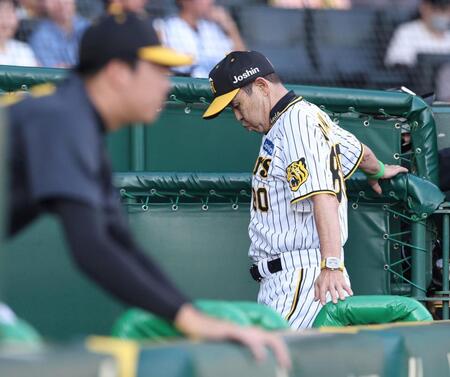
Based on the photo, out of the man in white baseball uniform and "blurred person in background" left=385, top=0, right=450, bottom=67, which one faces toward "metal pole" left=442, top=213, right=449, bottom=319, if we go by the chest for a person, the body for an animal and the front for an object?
the blurred person in background

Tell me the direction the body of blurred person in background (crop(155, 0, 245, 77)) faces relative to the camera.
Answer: toward the camera

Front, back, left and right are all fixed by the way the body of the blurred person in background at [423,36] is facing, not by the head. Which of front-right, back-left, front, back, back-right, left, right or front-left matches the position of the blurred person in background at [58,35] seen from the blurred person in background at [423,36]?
front-right

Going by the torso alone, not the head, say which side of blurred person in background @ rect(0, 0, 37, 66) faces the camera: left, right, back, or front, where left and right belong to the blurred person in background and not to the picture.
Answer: front

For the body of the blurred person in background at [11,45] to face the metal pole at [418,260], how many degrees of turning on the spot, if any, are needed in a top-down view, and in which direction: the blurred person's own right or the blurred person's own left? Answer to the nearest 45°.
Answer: approximately 45° to the blurred person's own left

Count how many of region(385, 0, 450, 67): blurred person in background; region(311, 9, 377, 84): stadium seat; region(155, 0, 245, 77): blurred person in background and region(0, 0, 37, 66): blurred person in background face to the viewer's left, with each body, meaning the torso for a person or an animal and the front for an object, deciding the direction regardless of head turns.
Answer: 0

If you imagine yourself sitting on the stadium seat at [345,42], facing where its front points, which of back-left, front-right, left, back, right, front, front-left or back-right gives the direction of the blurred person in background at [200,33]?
front-right

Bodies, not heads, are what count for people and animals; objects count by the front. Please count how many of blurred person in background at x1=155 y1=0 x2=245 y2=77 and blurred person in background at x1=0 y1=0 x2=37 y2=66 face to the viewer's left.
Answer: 0

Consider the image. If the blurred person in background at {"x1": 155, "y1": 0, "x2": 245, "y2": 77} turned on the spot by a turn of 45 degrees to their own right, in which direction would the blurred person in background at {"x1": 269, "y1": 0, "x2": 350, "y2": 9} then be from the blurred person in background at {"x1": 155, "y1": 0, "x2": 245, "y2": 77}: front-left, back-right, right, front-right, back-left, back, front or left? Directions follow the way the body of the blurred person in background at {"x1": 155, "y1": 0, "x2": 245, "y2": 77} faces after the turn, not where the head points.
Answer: back

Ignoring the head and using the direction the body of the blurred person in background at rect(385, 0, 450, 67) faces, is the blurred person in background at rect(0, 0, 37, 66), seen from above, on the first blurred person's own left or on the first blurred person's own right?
on the first blurred person's own right

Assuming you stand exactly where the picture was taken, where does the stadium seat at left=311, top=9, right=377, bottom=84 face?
facing the viewer

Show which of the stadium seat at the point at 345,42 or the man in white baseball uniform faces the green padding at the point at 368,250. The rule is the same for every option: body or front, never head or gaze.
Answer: the stadium seat
